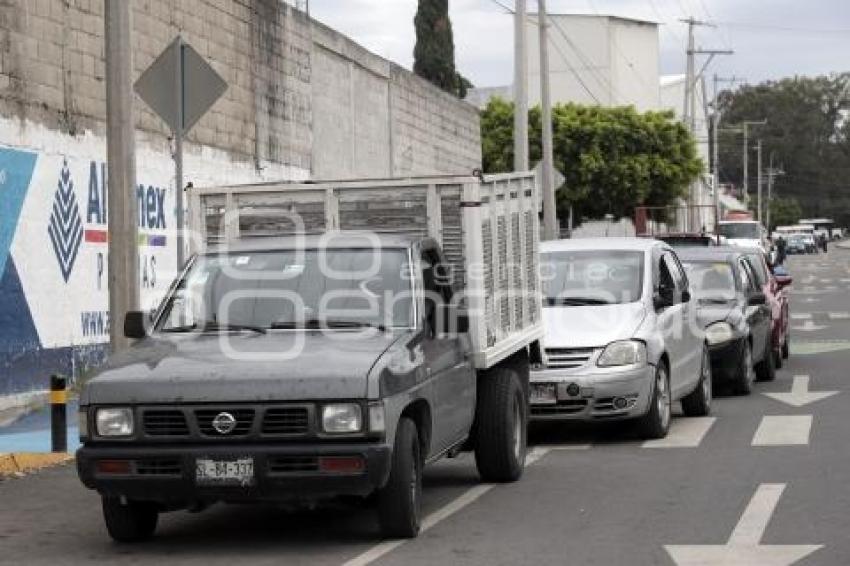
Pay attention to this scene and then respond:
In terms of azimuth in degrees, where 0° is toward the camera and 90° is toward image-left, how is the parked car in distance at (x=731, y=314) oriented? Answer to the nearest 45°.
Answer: approximately 45°

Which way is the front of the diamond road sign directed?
away from the camera

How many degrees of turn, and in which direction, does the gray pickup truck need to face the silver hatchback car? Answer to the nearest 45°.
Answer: approximately 180°

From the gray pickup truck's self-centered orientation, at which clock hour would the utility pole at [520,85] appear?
The utility pole is roughly at 5 o'clock from the gray pickup truck.

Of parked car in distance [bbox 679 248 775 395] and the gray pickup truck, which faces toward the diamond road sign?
the parked car in distance

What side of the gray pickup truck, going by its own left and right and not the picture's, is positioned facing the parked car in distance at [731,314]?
back

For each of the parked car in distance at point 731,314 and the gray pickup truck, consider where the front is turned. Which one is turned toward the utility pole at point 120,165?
the parked car in distance

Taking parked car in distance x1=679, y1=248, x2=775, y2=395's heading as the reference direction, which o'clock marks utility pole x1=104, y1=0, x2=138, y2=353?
The utility pole is roughly at 12 o'clock from the parked car in distance.

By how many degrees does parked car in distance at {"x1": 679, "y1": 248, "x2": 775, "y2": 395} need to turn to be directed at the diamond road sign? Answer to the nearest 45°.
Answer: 0° — it already faces it

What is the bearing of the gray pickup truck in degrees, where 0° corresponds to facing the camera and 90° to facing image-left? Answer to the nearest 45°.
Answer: approximately 45°
